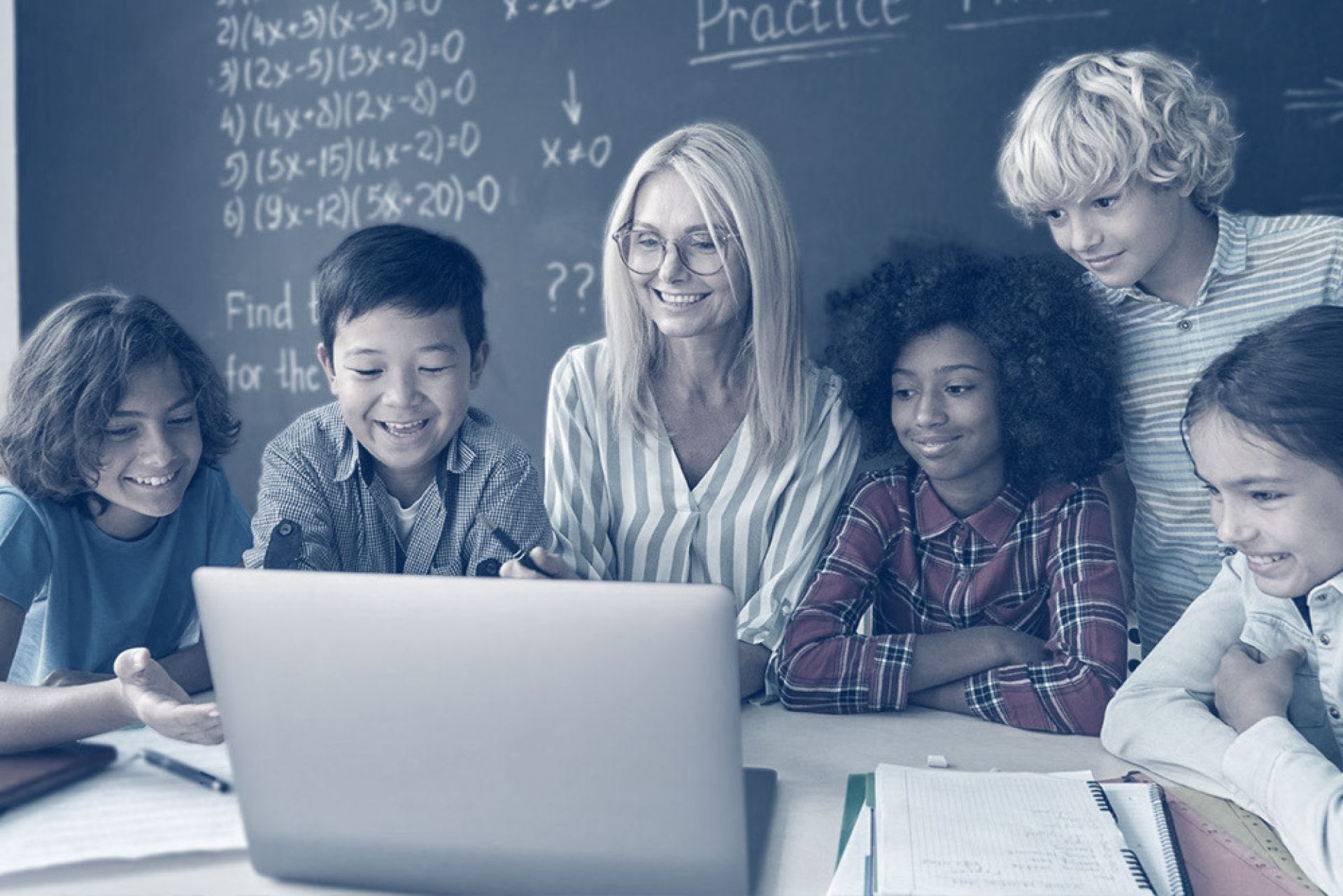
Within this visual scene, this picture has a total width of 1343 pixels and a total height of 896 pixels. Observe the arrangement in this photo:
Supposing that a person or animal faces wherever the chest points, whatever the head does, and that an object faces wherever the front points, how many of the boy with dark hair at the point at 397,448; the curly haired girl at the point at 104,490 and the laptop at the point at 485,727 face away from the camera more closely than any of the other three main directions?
1

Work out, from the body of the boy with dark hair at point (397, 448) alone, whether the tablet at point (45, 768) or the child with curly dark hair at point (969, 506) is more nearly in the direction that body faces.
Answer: the tablet

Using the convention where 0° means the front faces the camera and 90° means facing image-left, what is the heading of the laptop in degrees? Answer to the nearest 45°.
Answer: approximately 180°

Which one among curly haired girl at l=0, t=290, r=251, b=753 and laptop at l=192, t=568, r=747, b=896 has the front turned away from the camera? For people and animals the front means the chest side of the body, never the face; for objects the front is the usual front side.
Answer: the laptop

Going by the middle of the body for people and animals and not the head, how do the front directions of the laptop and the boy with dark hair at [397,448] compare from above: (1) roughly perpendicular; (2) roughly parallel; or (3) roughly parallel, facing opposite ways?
roughly parallel, facing opposite ways

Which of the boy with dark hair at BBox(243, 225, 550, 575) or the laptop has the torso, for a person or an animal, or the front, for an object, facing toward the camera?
the boy with dark hair

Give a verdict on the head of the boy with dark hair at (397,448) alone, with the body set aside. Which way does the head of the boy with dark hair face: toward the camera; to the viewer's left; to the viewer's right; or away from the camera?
toward the camera

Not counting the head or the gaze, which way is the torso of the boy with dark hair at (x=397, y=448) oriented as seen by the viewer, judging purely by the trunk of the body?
toward the camera

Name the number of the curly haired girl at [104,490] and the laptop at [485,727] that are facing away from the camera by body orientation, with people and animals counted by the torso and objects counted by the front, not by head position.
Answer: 1

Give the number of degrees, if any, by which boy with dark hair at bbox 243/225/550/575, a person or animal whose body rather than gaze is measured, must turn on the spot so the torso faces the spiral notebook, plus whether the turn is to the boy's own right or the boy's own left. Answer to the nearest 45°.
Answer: approximately 45° to the boy's own left

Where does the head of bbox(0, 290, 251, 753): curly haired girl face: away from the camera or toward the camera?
toward the camera

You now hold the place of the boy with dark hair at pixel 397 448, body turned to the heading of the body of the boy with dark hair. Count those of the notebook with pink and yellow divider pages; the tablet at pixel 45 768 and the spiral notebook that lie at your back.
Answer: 0

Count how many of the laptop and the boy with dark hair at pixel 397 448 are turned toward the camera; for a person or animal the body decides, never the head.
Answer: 1

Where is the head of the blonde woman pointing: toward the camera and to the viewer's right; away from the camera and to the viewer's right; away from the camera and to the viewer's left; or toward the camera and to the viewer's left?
toward the camera and to the viewer's left
